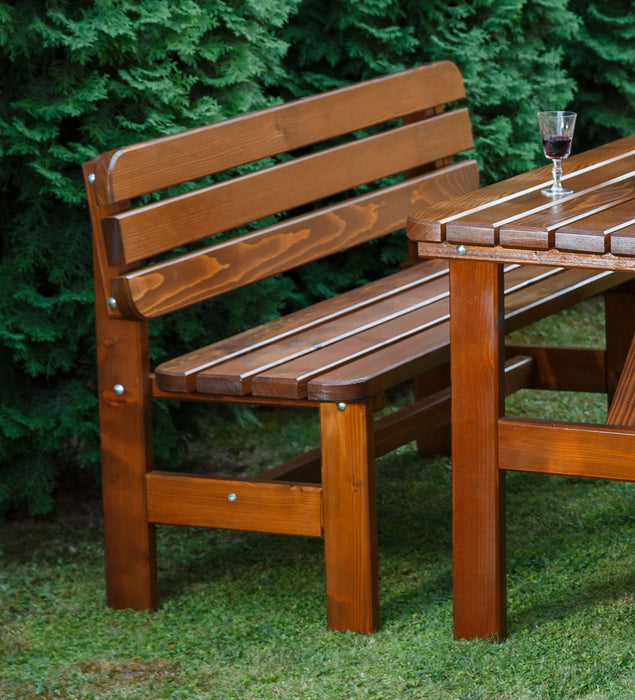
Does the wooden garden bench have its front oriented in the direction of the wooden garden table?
yes

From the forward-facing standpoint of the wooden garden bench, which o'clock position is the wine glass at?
The wine glass is roughly at 11 o'clock from the wooden garden bench.

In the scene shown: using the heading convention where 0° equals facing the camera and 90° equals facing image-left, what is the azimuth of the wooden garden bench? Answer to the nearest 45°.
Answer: approximately 315°
